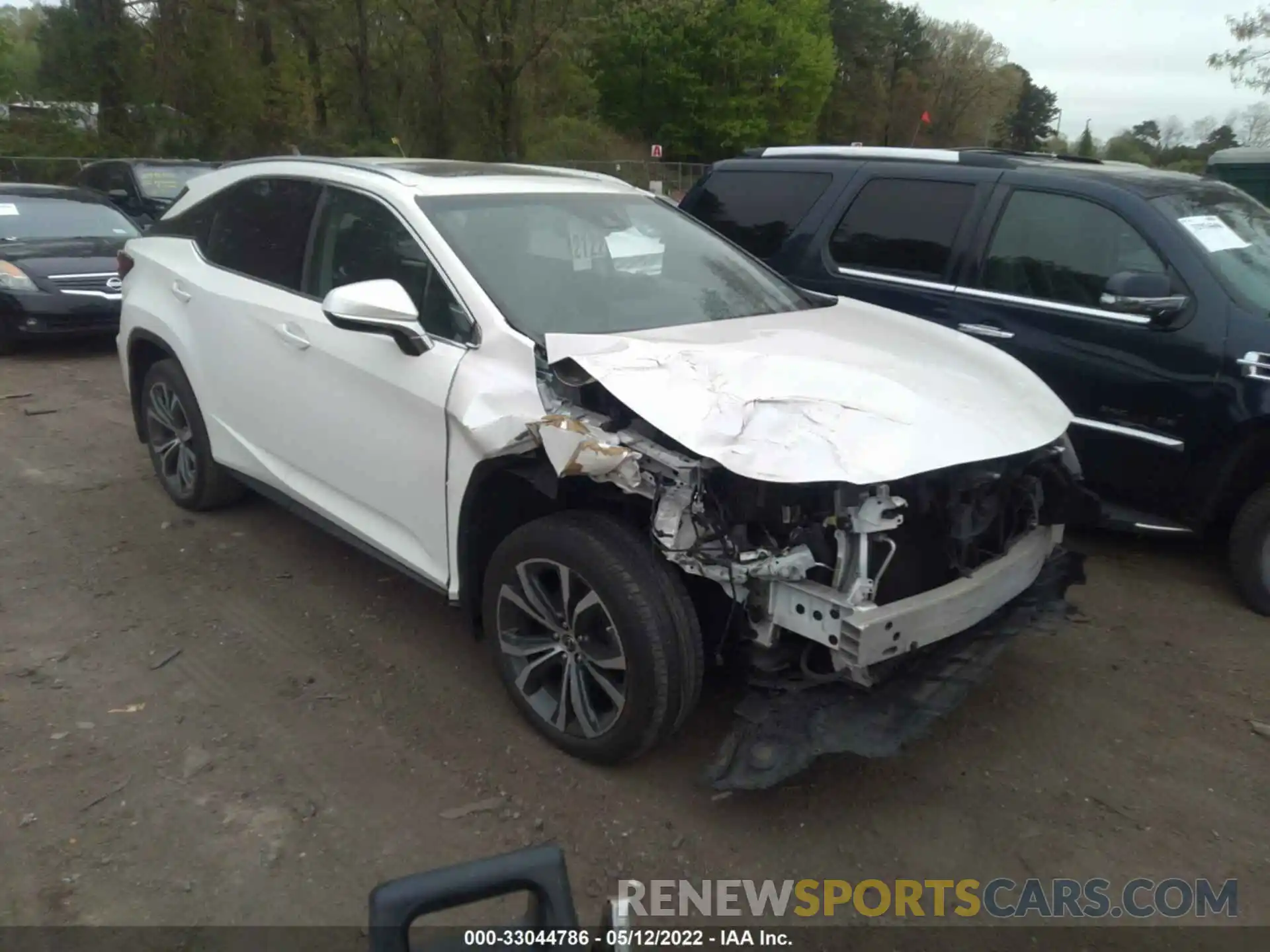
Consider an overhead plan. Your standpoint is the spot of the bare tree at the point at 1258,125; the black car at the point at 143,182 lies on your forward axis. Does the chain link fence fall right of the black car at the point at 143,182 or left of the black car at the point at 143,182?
right

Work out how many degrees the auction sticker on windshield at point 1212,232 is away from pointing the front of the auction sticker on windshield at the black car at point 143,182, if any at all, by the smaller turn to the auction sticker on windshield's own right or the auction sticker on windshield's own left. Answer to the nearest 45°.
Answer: approximately 135° to the auction sticker on windshield's own right

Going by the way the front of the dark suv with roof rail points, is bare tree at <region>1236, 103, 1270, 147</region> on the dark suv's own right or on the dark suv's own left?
on the dark suv's own left

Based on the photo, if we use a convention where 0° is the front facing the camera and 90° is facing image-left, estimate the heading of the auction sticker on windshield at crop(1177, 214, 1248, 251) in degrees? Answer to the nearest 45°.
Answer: approximately 315°

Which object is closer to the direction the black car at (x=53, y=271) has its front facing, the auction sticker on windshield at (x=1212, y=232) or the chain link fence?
the auction sticker on windshield

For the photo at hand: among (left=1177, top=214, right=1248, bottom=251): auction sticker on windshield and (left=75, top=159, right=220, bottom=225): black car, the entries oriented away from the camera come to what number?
0

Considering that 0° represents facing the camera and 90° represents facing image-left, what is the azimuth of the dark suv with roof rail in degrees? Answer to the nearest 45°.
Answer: approximately 315°

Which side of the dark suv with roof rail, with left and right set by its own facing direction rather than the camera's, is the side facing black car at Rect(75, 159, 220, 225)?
back
